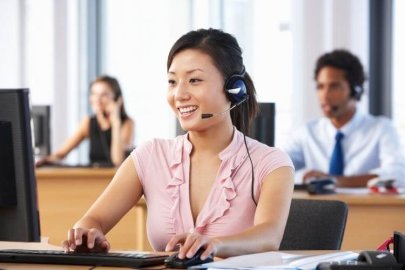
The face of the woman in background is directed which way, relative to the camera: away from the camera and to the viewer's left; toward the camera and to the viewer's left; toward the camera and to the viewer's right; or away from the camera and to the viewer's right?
toward the camera and to the viewer's left

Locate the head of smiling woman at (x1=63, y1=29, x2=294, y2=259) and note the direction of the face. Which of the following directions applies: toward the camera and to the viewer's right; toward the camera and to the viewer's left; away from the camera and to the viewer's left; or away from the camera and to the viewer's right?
toward the camera and to the viewer's left

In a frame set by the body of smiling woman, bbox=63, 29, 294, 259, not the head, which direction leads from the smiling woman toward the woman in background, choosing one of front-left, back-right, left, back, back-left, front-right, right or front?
back-right

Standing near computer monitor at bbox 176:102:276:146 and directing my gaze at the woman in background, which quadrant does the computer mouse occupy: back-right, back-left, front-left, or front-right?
back-left

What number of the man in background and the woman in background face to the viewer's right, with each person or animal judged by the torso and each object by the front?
0

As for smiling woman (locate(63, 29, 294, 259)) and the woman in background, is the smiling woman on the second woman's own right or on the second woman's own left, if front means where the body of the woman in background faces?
on the second woman's own left

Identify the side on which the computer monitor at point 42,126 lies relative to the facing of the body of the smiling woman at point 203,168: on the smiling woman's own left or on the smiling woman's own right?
on the smiling woman's own right

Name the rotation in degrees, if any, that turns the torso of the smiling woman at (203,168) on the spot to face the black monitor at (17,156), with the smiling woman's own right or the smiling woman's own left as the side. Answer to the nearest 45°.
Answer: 0° — they already face it

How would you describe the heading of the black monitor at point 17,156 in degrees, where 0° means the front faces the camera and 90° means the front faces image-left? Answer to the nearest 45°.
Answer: approximately 225°

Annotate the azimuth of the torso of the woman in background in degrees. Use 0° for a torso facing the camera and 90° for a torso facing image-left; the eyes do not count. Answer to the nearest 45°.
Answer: approximately 45°

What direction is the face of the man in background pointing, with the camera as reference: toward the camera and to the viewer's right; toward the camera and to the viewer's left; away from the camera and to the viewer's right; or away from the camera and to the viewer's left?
toward the camera and to the viewer's left

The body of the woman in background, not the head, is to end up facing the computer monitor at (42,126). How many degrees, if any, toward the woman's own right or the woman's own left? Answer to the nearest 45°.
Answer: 0° — they already face it

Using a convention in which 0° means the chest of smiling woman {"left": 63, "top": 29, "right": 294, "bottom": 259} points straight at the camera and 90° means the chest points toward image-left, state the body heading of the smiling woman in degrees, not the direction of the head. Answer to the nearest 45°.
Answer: approximately 45°
